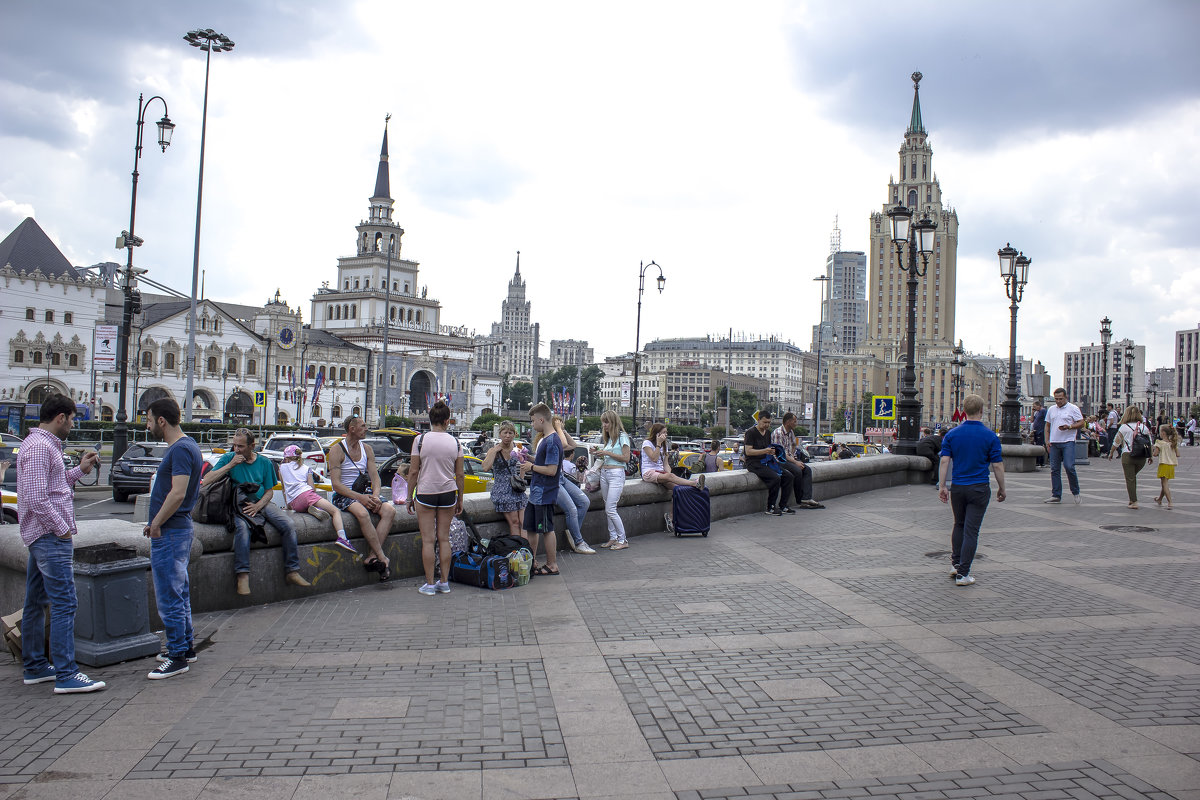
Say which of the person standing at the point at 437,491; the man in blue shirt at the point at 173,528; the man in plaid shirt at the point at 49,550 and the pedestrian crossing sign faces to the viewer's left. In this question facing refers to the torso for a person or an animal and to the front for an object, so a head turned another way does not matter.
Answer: the man in blue shirt

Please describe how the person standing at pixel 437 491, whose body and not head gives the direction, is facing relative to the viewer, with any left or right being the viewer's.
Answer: facing away from the viewer

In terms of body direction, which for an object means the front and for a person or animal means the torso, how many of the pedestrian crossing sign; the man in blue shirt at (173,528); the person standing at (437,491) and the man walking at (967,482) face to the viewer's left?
1

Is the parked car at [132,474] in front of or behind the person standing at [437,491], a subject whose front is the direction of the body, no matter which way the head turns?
in front

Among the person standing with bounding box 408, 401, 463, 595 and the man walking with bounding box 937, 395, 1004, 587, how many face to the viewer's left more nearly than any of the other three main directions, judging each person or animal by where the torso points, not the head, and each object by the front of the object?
0

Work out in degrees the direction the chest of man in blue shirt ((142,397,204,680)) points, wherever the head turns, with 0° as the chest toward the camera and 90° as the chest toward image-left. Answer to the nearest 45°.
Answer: approximately 90°

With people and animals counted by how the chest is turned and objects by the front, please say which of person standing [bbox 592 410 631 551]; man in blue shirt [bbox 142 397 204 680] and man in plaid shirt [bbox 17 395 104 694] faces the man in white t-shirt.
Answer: the man in plaid shirt

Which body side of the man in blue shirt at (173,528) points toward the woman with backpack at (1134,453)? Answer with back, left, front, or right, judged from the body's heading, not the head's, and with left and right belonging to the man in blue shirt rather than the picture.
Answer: back

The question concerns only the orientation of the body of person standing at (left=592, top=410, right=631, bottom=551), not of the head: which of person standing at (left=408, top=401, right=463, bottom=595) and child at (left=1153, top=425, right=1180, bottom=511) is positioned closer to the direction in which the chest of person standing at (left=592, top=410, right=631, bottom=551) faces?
the person standing

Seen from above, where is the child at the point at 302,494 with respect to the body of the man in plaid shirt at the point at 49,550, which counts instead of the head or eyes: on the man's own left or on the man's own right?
on the man's own left

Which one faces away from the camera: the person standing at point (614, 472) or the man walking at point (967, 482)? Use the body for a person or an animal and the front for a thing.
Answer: the man walking

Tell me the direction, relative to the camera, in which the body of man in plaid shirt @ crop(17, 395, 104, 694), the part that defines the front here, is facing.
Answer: to the viewer's right

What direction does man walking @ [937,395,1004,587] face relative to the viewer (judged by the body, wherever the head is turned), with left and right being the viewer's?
facing away from the viewer

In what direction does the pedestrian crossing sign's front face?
toward the camera

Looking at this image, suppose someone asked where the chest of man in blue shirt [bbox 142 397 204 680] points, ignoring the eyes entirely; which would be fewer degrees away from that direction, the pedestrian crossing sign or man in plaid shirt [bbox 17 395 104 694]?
the man in plaid shirt
